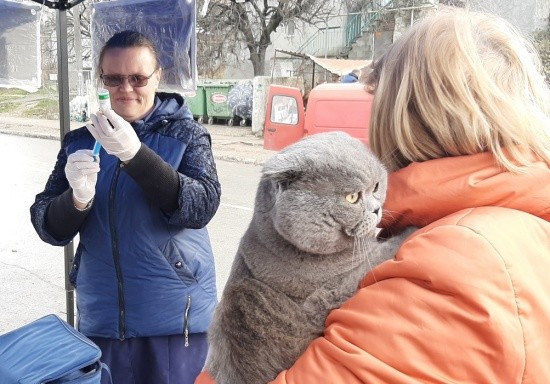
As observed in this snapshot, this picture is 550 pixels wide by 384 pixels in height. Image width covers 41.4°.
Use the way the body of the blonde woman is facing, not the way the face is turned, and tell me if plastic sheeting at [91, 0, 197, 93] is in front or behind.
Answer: in front

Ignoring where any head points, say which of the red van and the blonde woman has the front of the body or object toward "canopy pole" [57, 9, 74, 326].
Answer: the blonde woman

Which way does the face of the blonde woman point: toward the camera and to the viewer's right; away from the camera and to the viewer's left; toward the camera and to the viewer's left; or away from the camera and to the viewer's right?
away from the camera and to the viewer's left

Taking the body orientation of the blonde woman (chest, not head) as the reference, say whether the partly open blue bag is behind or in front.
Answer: in front

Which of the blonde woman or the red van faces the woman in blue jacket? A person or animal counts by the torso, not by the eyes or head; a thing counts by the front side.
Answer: the blonde woman

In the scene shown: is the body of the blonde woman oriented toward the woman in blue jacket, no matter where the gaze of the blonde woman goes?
yes

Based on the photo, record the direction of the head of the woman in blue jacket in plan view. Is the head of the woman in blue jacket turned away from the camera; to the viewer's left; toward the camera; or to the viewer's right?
toward the camera

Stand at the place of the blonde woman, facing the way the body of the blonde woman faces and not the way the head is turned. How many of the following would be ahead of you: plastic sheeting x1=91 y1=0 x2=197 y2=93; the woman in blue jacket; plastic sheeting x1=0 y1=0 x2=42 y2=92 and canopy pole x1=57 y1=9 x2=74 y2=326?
4

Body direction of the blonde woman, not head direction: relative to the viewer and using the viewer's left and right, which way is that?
facing away from the viewer and to the left of the viewer
